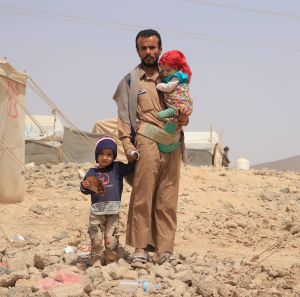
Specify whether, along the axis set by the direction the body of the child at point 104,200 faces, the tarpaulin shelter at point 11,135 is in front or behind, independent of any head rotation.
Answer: behind

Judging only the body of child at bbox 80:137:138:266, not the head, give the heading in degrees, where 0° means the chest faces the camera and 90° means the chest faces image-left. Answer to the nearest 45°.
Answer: approximately 0°

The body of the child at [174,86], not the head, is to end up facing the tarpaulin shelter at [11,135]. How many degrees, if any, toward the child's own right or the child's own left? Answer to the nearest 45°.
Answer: approximately 45° to the child's own right

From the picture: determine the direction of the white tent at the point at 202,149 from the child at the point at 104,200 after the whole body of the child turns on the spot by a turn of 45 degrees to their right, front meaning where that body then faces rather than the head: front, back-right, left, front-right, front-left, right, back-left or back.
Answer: back-right
